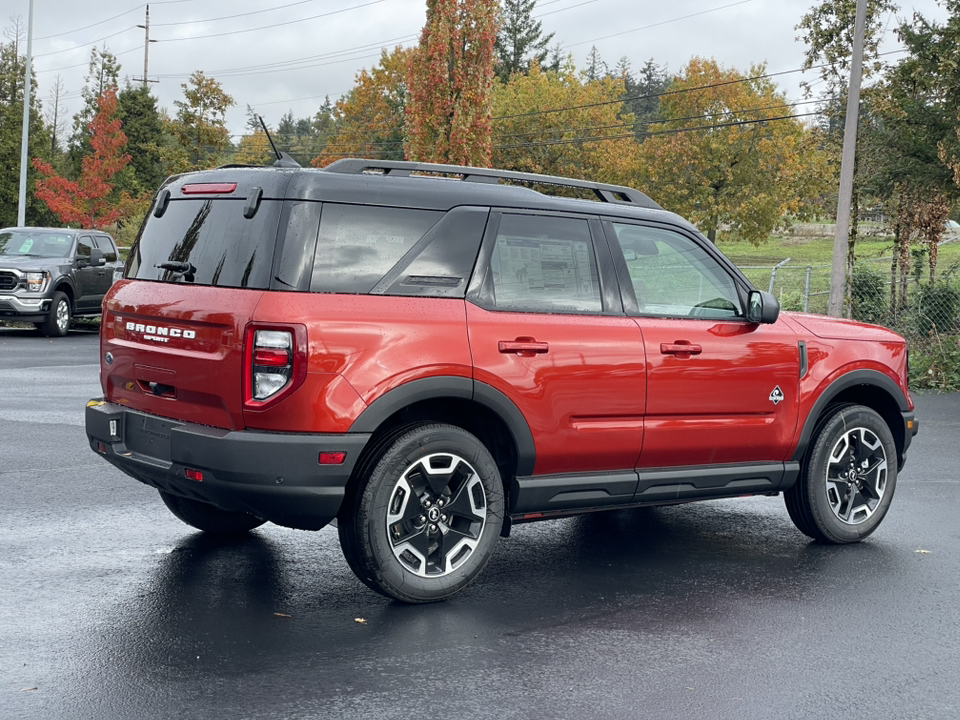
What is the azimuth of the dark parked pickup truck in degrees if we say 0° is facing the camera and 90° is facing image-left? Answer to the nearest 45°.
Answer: approximately 45°

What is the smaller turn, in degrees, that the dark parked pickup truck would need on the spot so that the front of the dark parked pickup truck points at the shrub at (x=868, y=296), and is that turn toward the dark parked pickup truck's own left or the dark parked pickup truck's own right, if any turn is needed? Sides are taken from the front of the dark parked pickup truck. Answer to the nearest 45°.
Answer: approximately 135° to the dark parked pickup truck's own left

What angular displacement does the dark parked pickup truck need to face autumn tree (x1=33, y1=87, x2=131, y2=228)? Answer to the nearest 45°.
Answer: approximately 135° to its right

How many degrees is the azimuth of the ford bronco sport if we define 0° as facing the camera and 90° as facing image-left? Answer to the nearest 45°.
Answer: approximately 225°

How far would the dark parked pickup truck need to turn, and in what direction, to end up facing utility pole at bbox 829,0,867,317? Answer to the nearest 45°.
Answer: approximately 135° to its left

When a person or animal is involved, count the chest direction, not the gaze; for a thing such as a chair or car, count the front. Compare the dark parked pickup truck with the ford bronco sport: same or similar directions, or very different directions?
very different directions
